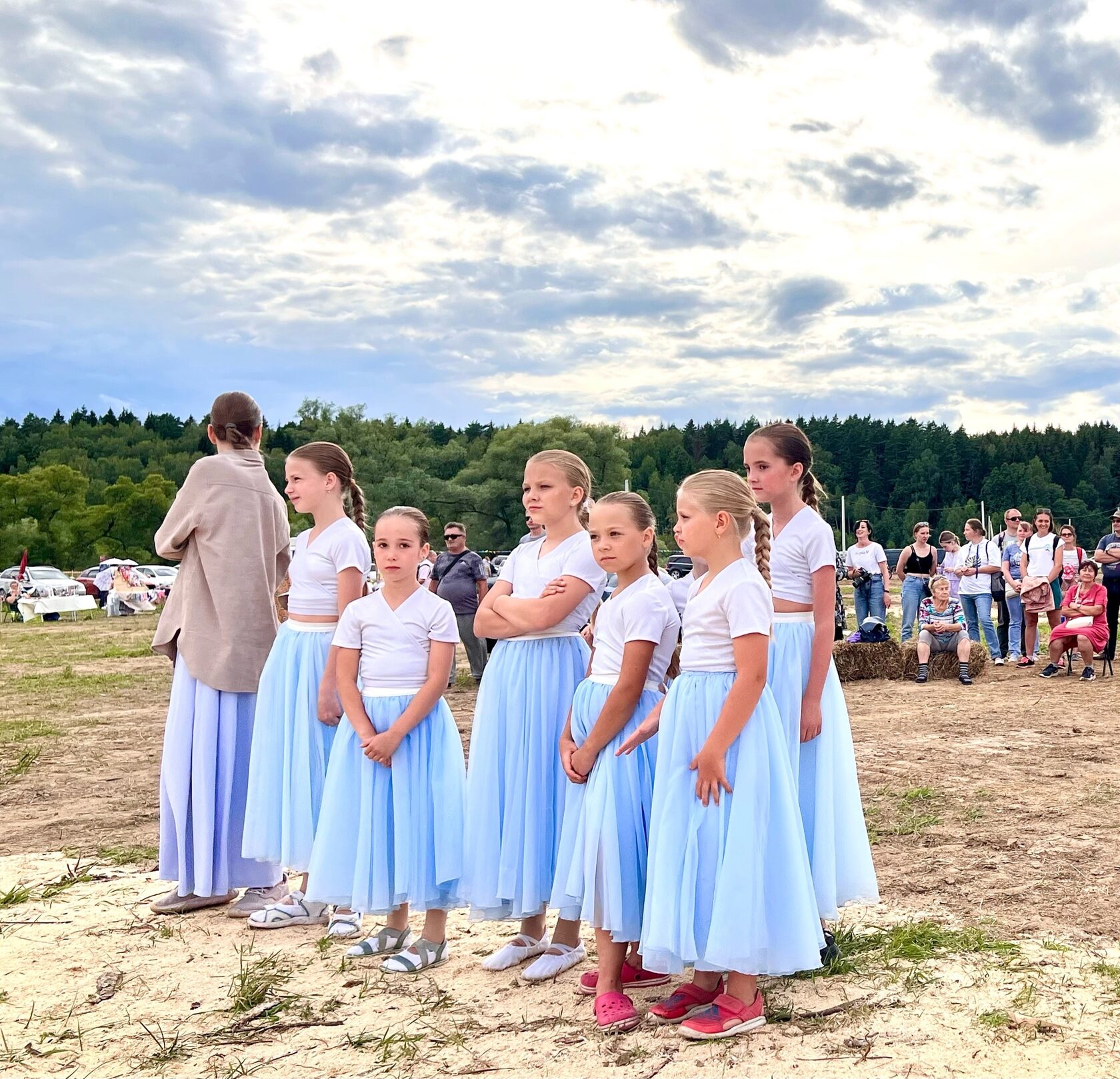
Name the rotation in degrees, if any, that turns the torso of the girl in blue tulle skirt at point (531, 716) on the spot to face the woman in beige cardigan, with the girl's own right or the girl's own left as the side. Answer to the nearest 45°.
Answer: approximately 90° to the girl's own right

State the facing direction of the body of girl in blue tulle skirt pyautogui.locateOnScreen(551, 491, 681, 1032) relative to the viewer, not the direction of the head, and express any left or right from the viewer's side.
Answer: facing the viewer and to the left of the viewer

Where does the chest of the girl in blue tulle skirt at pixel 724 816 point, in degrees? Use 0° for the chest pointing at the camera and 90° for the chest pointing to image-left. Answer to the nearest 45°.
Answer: approximately 90°

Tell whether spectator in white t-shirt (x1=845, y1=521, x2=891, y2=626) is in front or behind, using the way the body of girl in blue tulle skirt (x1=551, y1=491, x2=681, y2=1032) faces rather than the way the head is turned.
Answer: behind

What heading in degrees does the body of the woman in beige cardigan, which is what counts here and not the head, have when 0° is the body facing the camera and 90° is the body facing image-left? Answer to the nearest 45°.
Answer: approximately 135°
